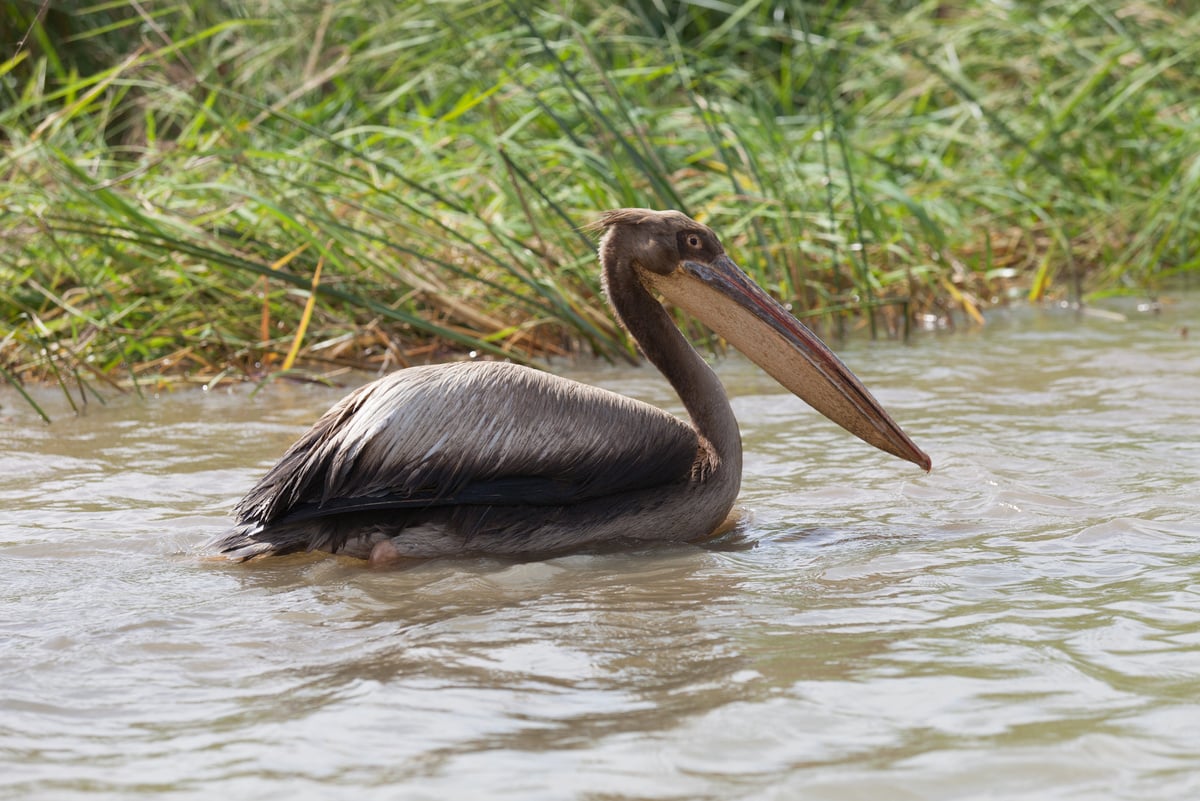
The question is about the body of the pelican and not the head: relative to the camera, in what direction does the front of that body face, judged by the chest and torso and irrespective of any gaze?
to the viewer's right
